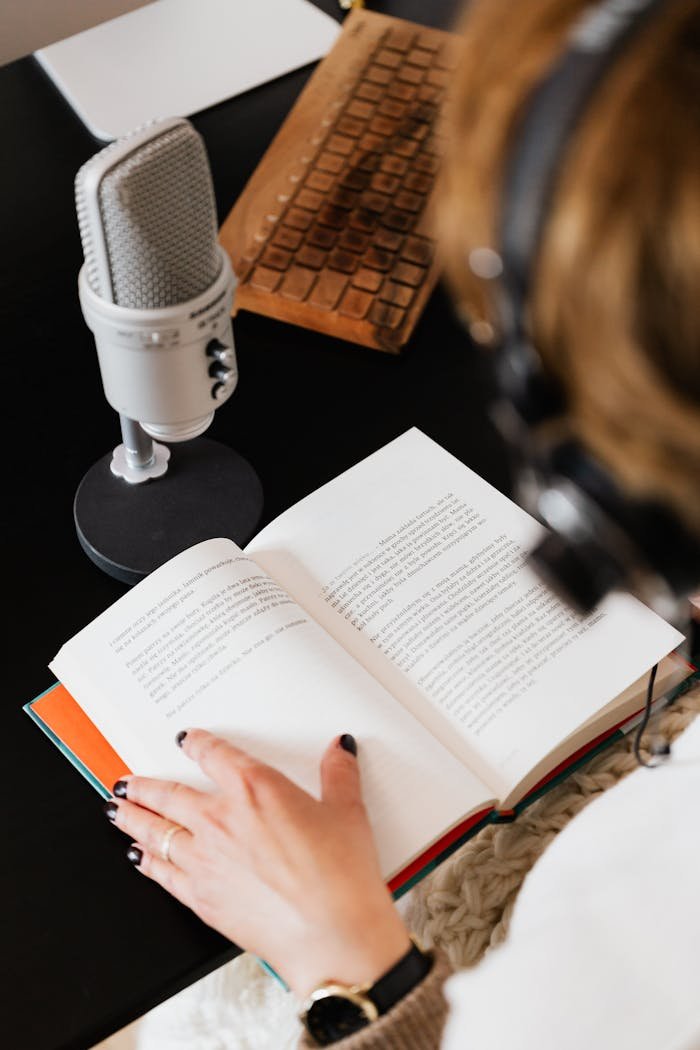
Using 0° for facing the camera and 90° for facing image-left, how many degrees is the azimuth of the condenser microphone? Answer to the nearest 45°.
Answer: approximately 315°

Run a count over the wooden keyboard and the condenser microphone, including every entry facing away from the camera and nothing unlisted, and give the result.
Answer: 0

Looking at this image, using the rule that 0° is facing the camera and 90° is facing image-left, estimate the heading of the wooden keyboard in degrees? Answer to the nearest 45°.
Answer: approximately 315°
